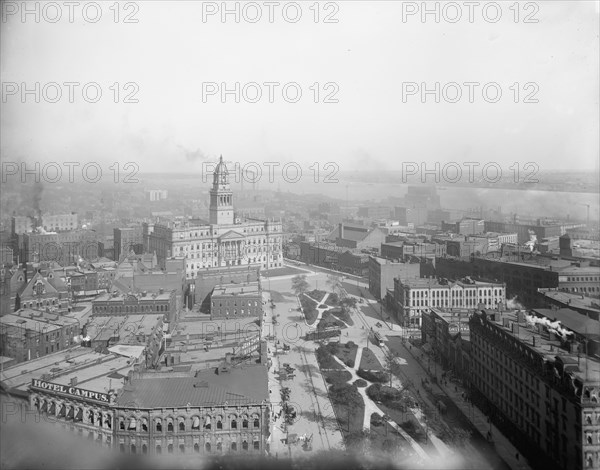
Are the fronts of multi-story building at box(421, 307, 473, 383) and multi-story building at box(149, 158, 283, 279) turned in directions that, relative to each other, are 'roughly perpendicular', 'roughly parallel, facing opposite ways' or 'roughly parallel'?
roughly perpendicular

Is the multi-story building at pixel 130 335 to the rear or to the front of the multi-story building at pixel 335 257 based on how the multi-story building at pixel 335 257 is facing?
to the front

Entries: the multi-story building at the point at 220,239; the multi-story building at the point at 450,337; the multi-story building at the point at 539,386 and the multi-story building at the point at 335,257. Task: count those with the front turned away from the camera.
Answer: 0

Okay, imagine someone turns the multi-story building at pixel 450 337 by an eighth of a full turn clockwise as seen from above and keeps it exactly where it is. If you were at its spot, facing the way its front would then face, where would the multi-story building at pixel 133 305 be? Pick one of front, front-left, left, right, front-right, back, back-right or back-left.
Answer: front

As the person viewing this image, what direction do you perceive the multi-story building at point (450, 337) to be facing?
facing the viewer and to the left of the viewer

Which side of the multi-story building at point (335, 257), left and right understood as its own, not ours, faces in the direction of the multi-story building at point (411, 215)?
back

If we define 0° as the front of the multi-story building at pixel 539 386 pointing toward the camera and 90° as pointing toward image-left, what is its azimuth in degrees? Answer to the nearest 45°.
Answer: approximately 45°

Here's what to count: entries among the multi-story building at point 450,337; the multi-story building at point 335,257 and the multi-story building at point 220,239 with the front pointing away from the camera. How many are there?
0

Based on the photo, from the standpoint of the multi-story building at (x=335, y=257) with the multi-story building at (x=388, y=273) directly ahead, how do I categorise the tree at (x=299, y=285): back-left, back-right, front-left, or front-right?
front-right

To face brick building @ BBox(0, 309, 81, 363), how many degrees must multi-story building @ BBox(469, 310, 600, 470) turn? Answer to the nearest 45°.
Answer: approximately 45° to its right

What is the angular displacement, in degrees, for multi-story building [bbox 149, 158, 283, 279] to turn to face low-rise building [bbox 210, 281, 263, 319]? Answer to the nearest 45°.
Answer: approximately 45° to its right

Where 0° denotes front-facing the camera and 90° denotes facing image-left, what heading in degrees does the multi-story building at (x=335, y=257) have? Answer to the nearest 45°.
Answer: approximately 45°

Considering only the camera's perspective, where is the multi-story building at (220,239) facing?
facing the viewer and to the right of the viewer

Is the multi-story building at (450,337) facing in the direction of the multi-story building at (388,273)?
no

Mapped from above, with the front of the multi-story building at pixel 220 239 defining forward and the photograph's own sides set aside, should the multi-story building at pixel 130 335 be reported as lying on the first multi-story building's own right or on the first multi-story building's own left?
on the first multi-story building's own right

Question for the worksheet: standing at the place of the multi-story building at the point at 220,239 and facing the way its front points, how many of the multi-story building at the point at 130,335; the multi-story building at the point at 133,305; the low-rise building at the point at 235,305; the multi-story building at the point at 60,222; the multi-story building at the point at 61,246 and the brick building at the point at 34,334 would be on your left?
0

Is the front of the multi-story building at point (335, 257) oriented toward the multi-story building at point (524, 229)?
no

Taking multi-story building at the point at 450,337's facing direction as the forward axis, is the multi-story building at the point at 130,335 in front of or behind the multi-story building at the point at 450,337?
in front
